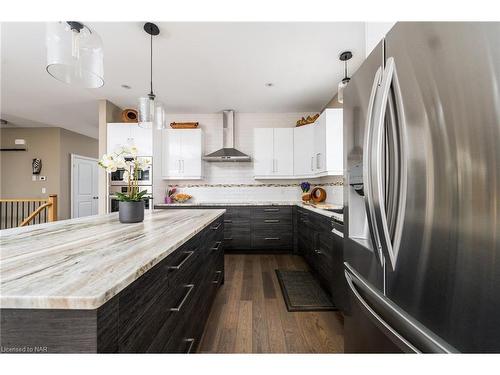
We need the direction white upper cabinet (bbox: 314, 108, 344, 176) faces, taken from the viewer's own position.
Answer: facing to the left of the viewer

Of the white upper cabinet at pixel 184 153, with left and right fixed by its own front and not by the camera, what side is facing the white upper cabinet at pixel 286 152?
left

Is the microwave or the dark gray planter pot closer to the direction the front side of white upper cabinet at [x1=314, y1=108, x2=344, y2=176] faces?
the microwave

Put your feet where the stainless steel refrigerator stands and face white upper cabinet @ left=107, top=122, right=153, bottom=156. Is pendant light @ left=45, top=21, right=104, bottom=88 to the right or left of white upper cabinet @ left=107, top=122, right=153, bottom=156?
left

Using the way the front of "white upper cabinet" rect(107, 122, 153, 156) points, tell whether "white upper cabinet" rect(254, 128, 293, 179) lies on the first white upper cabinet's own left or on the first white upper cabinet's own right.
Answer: on the first white upper cabinet's own left

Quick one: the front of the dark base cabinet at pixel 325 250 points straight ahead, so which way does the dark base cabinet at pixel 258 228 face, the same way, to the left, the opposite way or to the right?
to the left

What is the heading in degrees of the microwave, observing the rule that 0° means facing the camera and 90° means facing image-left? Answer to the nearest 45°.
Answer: approximately 0°

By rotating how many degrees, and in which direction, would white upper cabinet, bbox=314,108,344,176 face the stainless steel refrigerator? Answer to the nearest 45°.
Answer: approximately 90° to its left

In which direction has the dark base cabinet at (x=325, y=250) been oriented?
to the viewer's left
